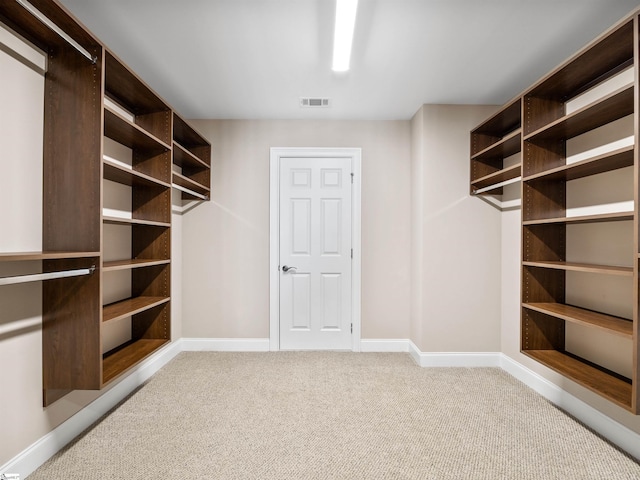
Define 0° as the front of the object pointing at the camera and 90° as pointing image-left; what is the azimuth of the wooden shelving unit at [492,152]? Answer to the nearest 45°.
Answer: approximately 45°

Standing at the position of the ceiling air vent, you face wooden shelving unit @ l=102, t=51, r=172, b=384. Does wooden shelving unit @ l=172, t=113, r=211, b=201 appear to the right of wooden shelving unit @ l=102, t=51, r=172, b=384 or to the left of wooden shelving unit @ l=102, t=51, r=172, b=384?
right

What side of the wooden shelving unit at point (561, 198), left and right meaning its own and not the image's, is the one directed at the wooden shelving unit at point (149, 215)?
front

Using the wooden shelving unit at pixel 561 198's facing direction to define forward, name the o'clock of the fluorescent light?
The fluorescent light is roughly at 12 o'clock from the wooden shelving unit.

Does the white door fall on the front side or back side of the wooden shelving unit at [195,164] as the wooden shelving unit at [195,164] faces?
on the front side

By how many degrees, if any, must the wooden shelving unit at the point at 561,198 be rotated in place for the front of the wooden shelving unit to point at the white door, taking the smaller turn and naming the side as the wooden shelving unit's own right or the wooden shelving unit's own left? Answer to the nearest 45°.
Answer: approximately 45° to the wooden shelving unit's own right

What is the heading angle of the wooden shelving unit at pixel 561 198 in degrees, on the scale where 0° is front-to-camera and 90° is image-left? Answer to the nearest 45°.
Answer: approximately 45°

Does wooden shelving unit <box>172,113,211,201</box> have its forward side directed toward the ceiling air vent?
yes

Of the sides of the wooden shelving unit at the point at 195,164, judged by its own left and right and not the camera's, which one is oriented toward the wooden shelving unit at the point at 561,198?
front

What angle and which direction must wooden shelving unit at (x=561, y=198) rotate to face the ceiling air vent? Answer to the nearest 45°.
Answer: approximately 45° to its right

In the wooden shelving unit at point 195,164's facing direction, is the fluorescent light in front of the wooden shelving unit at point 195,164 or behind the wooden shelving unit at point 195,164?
in front

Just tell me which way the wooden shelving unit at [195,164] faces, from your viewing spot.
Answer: facing the viewer and to the right of the viewer
